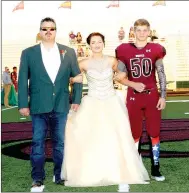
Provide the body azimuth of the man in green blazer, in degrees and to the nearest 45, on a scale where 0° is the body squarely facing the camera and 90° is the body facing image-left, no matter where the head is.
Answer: approximately 0°
